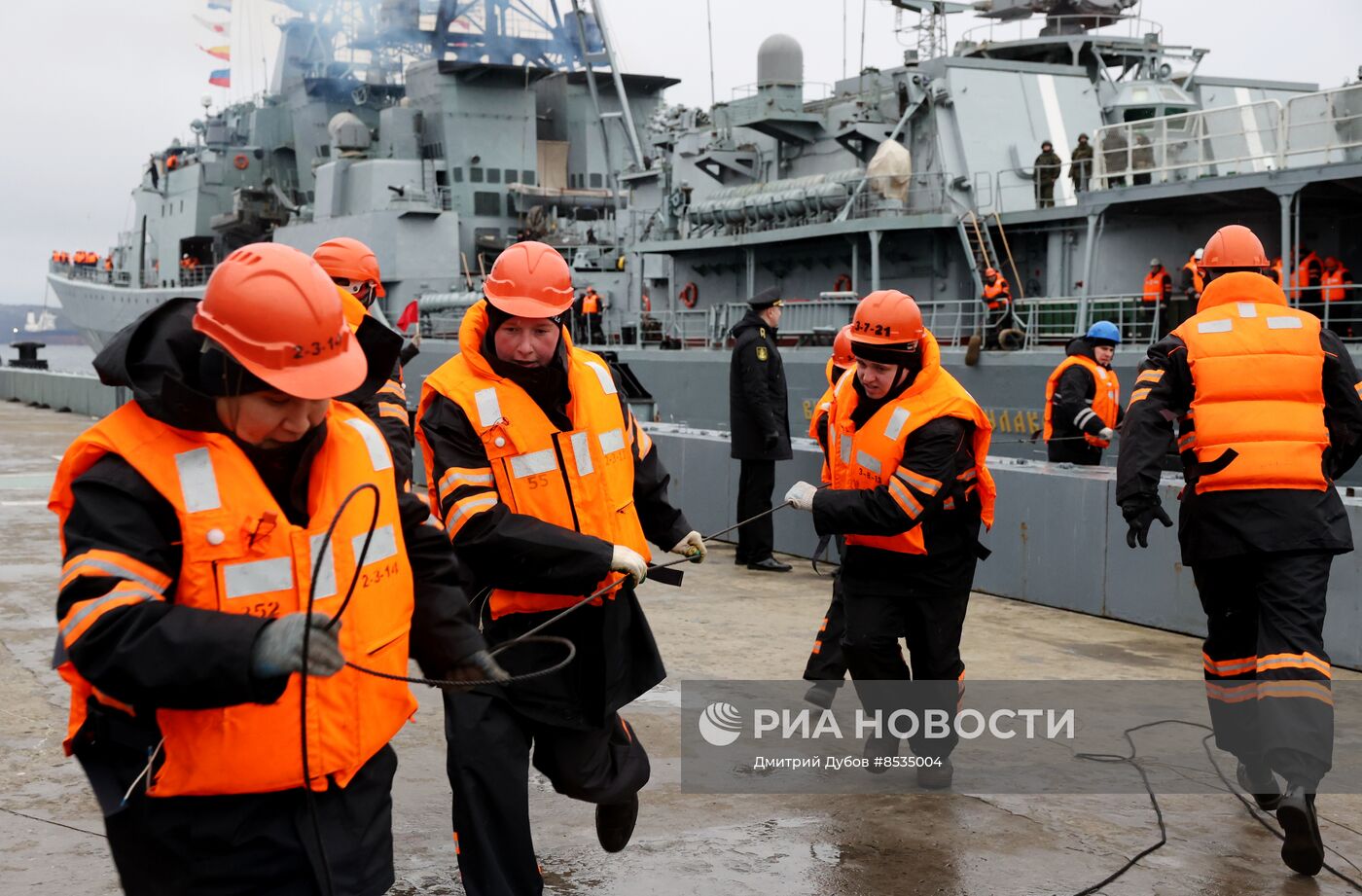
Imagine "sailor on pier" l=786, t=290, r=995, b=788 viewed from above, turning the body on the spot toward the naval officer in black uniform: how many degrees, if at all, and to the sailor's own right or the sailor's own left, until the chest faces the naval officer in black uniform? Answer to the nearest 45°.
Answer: approximately 135° to the sailor's own right

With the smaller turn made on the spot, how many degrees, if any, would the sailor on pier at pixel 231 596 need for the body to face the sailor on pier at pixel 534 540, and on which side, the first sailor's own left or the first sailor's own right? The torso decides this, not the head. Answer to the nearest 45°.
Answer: approximately 90° to the first sailor's own left

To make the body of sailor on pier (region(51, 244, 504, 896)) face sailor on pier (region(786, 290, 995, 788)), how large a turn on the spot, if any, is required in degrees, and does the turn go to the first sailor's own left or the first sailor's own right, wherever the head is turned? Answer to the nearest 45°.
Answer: approximately 90° to the first sailor's own left

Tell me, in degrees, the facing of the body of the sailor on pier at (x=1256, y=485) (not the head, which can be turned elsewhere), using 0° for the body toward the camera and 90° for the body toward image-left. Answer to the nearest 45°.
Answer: approximately 180°

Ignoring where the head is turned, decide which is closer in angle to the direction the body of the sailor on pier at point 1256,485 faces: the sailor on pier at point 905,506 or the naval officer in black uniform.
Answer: the naval officer in black uniform

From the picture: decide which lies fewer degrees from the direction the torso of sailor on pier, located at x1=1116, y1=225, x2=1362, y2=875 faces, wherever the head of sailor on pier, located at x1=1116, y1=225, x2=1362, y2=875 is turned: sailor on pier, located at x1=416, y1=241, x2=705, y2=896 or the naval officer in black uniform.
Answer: the naval officer in black uniform

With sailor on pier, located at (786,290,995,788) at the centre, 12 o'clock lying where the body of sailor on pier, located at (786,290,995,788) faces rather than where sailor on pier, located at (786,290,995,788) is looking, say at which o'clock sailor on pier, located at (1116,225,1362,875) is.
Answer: sailor on pier, located at (1116,225,1362,875) is roughly at 8 o'clock from sailor on pier, located at (786,290,995,788).
